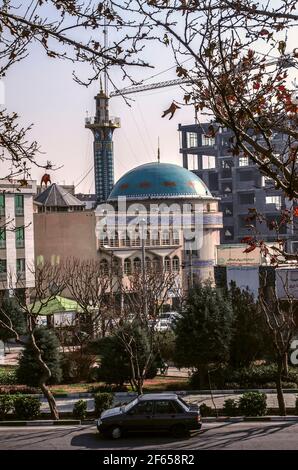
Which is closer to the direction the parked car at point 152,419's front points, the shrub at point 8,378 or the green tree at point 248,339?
the shrub

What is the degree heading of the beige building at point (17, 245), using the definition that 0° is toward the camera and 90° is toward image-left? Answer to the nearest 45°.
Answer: approximately 0°

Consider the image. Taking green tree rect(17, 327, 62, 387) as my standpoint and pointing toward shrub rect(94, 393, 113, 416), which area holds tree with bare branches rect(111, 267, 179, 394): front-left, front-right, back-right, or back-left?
front-left

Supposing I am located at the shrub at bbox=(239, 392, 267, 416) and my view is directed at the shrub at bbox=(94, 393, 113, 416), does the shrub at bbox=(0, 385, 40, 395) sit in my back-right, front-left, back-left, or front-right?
front-right

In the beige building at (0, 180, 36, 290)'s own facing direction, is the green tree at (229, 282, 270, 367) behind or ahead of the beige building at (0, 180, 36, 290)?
ahead

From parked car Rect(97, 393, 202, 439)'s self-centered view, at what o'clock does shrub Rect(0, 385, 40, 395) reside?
The shrub is roughly at 2 o'clock from the parked car.

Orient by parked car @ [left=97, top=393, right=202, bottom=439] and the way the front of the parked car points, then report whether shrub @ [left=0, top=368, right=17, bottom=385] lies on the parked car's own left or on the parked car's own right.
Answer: on the parked car's own right

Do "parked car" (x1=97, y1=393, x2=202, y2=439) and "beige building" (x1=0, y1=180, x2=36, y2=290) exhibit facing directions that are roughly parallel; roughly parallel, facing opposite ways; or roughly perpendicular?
roughly perpendicular

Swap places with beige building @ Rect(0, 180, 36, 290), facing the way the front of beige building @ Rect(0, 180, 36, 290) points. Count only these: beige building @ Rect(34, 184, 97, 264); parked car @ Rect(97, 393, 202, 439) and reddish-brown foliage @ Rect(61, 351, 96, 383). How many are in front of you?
2

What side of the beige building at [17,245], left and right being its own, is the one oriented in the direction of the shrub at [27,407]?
front

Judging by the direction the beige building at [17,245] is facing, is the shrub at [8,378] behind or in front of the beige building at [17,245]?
in front

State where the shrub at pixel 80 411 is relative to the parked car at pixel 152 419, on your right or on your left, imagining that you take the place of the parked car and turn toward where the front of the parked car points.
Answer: on your right

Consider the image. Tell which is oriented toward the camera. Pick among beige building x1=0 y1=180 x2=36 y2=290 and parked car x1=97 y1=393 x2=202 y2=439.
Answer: the beige building

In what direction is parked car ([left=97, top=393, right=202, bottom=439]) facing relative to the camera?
to the viewer's left

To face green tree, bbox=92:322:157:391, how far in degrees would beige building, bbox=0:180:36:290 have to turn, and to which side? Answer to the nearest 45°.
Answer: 0° — it already faces it

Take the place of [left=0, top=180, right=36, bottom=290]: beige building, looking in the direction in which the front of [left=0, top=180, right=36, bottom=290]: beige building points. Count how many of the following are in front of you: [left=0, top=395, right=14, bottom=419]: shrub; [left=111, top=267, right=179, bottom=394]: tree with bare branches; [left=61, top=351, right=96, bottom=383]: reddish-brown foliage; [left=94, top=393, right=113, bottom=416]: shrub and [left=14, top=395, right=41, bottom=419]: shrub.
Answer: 5

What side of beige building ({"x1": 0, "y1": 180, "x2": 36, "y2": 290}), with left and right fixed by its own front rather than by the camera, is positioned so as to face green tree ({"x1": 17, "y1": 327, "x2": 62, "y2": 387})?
front

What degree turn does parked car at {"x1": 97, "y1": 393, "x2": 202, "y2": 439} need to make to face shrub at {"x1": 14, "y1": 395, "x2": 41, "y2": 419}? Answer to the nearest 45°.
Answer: approximately 45° to its right

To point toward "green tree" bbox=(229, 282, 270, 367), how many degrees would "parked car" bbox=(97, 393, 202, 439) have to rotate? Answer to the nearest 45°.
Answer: approximately 90° to its right

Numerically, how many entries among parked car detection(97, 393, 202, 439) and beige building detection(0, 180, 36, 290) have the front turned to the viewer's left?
1
